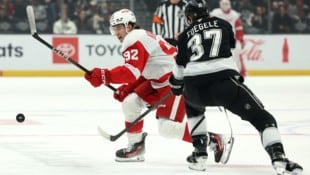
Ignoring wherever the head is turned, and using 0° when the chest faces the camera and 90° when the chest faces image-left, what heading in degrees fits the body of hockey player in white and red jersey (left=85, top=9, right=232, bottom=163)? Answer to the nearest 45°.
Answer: approximately 90°

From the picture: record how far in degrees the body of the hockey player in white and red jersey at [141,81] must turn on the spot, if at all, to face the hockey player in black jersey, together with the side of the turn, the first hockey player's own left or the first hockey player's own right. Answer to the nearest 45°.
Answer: approximately 135° to the first hockey player's own left

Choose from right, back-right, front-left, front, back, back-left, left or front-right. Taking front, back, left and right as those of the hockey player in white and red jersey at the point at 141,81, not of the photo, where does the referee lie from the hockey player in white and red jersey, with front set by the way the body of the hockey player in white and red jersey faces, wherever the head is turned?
right

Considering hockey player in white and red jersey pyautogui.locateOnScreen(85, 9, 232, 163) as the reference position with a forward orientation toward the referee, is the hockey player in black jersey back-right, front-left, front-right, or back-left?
back-right

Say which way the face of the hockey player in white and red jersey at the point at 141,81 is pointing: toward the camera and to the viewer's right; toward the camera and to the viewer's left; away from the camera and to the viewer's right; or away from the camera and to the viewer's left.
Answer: toward the camera and to the viewer's left

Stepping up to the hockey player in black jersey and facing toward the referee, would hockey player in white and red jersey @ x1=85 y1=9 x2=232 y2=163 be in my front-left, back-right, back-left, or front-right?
front-left
